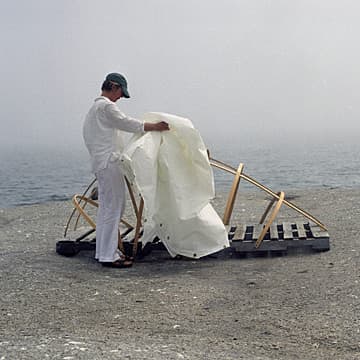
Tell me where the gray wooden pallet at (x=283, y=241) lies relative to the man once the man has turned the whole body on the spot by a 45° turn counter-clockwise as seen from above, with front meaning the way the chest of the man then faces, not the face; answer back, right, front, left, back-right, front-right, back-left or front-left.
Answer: front-right

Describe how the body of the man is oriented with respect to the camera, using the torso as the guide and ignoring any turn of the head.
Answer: to the viewer's right
